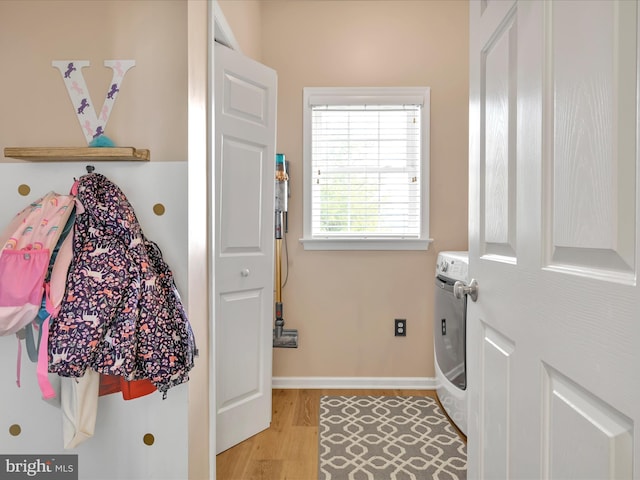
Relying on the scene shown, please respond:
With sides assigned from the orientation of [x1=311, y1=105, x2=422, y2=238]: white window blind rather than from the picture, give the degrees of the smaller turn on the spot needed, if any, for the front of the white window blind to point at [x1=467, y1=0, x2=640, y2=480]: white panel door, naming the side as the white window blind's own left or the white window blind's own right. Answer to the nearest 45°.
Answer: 0° — it already faces it

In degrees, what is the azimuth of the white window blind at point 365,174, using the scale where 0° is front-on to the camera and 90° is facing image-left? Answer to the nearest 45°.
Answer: approximately 0°

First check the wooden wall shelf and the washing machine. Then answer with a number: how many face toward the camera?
1

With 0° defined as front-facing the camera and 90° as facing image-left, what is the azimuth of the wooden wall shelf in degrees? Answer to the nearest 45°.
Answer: approximately 0°

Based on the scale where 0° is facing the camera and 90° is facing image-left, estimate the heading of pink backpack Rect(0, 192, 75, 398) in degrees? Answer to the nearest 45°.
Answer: approximately 45°

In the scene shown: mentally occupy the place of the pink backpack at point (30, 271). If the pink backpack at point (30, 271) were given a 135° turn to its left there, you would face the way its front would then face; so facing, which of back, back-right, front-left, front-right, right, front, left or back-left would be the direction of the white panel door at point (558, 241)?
front-right

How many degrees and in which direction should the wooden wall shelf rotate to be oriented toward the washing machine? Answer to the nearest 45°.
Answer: approximately 90° to its left

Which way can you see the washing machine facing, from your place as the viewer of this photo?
facing to the left of the viewer

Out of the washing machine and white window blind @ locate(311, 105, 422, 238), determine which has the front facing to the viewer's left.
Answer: the washing machine

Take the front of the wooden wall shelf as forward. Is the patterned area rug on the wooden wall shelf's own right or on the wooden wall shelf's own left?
on the wooden wall shelf's own left

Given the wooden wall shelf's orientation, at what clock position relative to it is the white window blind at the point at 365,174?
The white window blind is roughly at 8 o'clock from the wooden wall shelf.

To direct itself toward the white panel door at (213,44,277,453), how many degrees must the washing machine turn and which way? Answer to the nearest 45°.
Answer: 0° — it already faces it

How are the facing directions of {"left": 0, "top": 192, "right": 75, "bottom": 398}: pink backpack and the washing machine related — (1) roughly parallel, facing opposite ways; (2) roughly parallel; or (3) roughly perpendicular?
roughly perpendicular
